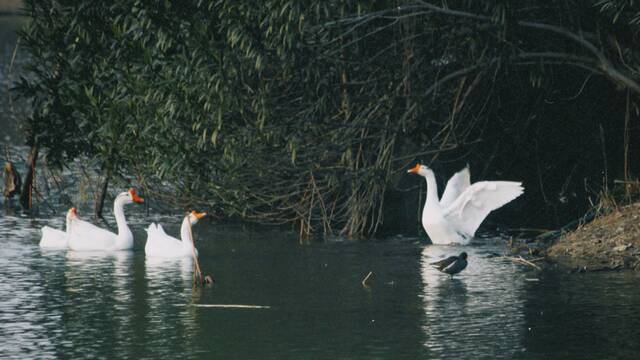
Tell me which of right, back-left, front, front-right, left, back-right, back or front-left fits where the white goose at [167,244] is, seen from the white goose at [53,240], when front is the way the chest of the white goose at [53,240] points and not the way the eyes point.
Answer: front-right

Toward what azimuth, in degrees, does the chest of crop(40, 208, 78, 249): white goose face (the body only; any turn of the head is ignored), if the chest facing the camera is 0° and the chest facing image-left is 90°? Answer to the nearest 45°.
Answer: approximately 270°

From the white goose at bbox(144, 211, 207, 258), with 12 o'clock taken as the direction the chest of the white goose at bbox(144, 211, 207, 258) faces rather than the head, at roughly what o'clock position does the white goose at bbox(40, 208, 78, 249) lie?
the white goose at bbox(40, 208, 78, 249) is roughly at 7 o'clock from the white goose at bbox(144, 211, 207, 258).

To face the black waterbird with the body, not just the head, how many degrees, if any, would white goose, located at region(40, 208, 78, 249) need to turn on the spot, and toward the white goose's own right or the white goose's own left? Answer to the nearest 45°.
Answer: approximately 45° to the white goose's own right

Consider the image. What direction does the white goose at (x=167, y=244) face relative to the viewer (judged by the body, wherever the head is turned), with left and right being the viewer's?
facing to the right of the viewer
